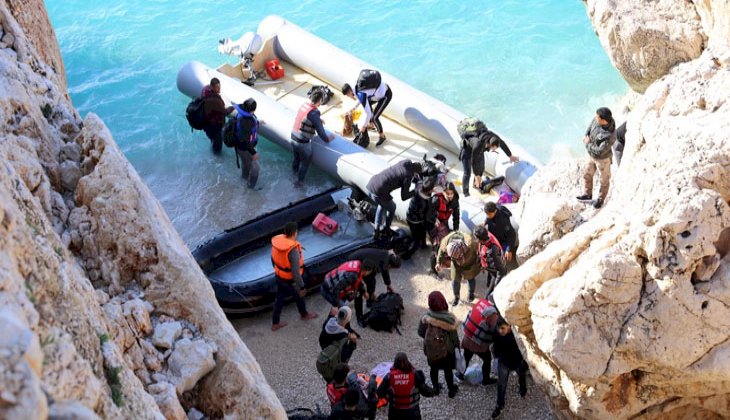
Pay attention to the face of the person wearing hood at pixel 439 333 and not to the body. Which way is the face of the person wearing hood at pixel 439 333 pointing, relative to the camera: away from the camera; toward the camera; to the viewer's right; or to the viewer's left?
away from the camera

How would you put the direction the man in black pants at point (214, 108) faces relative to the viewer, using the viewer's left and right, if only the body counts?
facing to the right of the viewer

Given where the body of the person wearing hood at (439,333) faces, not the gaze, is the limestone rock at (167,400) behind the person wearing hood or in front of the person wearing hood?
behind

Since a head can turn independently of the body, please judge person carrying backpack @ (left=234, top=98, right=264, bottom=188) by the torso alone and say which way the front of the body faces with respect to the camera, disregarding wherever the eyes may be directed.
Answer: to the viewer's right

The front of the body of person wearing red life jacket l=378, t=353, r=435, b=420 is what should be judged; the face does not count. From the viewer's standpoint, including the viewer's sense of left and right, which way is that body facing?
facing away from the viewer

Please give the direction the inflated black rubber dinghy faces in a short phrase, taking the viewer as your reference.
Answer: facing the viewer and to the left of the viewer

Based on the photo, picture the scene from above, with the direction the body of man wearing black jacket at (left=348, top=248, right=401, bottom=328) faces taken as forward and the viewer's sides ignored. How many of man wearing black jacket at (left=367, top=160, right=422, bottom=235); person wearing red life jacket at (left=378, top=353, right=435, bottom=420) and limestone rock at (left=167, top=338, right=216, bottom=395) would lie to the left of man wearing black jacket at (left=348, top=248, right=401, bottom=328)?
1

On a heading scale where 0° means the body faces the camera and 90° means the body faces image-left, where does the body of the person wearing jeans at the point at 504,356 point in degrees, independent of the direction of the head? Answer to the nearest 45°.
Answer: approximately 45°

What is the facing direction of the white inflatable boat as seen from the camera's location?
facing the viewer and to the right of the viewer

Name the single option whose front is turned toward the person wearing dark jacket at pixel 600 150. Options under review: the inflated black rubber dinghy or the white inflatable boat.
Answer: the white inflatable boat

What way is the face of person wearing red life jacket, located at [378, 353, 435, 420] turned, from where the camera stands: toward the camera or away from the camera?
away from the camera

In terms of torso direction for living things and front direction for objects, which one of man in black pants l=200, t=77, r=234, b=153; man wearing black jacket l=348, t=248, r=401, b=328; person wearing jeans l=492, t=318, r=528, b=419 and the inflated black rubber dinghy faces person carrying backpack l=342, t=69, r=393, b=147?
the man in black pants

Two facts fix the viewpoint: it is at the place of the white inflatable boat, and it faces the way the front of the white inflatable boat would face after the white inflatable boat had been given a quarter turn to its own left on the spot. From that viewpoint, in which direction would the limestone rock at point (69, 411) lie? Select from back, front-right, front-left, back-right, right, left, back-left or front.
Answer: back-right

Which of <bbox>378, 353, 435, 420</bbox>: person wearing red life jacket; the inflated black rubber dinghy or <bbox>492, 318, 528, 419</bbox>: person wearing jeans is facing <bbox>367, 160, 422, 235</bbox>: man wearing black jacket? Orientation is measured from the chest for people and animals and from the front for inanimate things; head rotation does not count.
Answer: the person wearing red life jacket

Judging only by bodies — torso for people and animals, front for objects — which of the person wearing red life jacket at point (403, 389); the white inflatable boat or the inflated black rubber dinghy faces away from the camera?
the person wearing red life jacket
